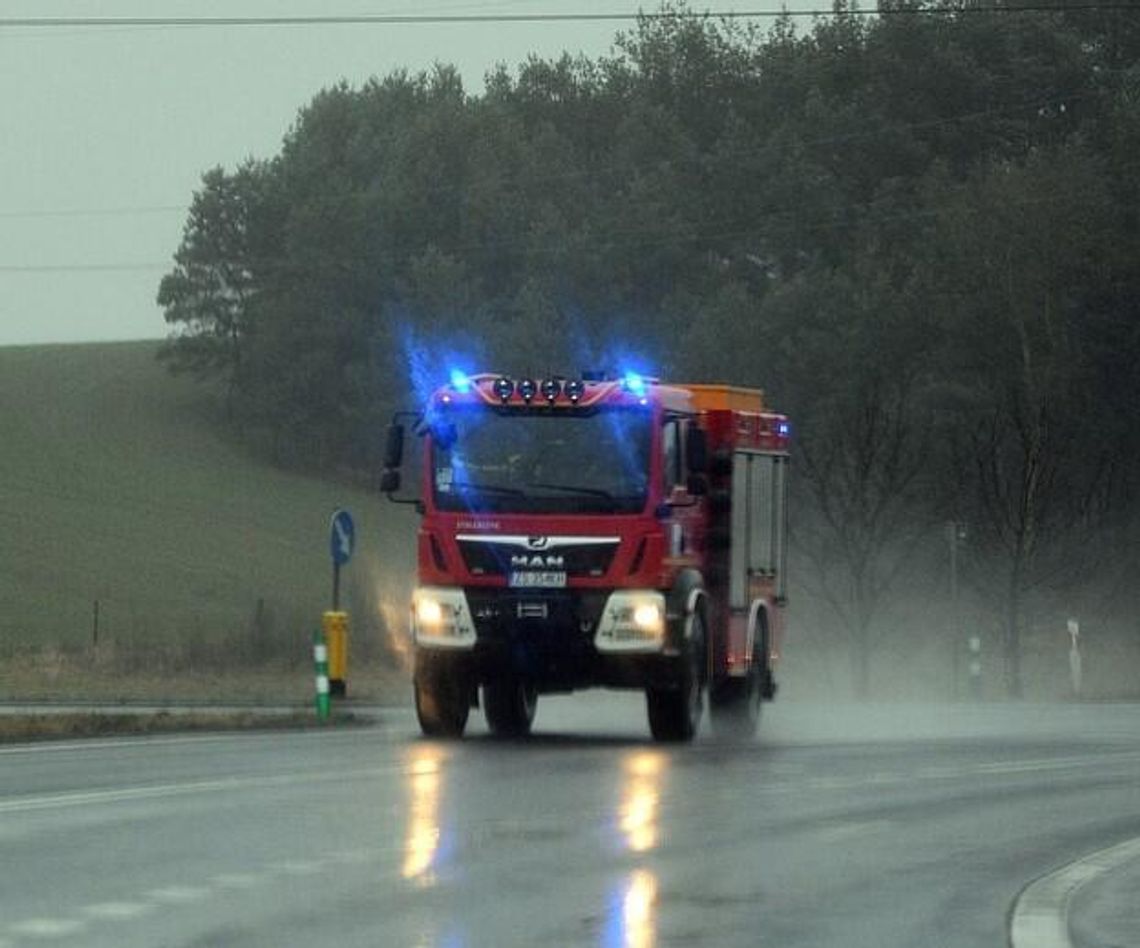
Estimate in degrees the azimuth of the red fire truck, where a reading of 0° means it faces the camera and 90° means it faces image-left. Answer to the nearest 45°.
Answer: approximately 0°

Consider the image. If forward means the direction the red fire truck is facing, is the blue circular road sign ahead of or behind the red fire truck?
behind

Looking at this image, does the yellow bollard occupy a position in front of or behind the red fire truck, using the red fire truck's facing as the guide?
behind

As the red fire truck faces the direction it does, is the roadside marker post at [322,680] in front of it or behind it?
behind
